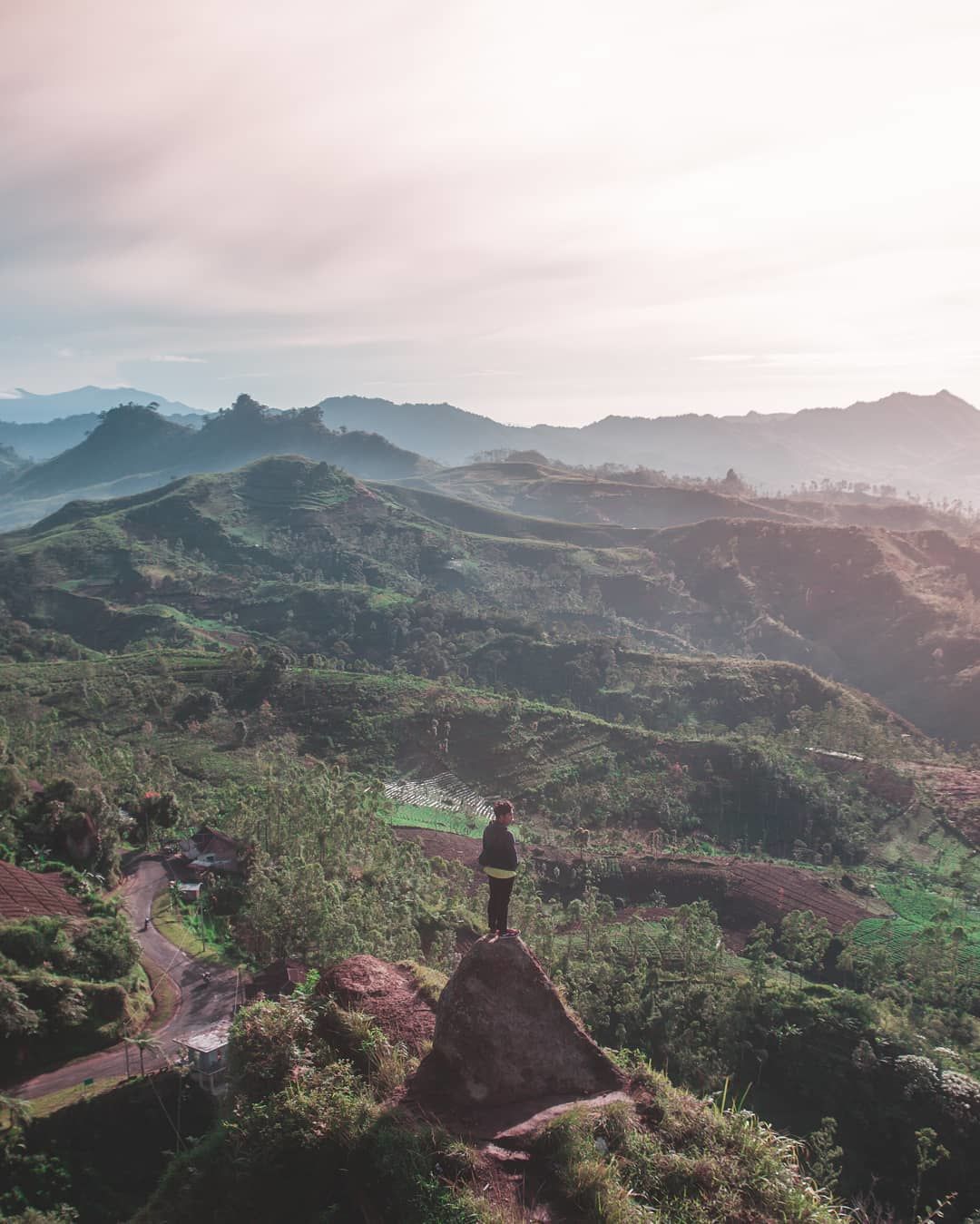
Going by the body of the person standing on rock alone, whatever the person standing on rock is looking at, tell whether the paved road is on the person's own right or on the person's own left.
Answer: on the person's own left

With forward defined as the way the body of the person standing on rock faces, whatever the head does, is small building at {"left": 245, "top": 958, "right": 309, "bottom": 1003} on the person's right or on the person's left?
on the person's left

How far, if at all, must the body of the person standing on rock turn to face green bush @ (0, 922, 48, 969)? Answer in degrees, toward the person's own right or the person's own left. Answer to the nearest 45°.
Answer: approximately 135° to the person's own left

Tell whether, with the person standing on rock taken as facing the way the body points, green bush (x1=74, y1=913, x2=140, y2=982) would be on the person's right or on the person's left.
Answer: on the person's left
